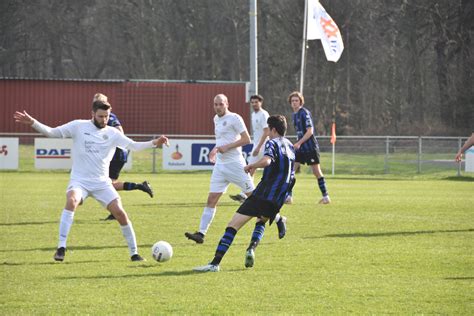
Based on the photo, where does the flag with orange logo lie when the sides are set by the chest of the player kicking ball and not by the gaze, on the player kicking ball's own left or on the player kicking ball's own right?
on the player kicking ball's own right

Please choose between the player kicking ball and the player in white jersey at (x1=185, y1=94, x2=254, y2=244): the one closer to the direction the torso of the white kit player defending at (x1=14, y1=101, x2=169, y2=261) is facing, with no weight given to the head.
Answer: the player kicking ball

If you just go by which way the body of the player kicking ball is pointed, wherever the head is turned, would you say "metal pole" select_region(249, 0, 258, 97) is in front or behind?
in front

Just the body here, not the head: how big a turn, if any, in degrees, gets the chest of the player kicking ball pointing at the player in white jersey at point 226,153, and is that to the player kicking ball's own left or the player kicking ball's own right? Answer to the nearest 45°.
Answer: approximately 45° to the player kicking ball's own right

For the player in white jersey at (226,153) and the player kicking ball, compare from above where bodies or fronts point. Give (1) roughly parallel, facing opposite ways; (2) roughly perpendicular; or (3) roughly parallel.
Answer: roughly perpendicular

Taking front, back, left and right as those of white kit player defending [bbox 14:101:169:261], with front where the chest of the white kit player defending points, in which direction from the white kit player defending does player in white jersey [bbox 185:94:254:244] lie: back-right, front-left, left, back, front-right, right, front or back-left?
back-left

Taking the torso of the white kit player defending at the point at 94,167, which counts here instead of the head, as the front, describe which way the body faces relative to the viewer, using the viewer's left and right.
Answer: facing the viewer

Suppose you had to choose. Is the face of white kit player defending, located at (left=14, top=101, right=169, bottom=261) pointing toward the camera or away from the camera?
toward the camera

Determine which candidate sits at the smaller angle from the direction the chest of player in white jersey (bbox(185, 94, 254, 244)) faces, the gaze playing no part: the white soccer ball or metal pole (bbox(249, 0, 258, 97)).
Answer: the white soccer ball

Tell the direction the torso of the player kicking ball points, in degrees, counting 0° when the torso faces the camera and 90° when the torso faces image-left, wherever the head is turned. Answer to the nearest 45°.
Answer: approximately 135°

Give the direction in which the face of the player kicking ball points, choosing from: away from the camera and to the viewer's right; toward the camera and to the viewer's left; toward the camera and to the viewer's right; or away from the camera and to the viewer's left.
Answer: away from the camera and to the viewer's left

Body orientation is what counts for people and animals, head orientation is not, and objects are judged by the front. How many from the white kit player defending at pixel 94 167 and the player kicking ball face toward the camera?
1

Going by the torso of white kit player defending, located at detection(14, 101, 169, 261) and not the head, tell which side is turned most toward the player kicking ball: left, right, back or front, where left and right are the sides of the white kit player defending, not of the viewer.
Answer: left

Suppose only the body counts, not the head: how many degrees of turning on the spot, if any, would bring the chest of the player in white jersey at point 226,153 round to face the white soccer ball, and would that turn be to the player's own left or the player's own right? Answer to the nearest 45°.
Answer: approximately 45° to the player's own left

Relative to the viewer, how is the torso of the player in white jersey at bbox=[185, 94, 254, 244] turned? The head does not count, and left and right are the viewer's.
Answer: facing the viewer and to the left of the viewer

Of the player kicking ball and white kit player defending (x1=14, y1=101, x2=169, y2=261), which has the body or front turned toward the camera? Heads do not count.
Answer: the white kit player defending
